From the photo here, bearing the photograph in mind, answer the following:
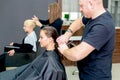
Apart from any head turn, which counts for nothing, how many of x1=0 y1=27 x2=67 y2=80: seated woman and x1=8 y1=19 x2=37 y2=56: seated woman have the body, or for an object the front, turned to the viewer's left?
2

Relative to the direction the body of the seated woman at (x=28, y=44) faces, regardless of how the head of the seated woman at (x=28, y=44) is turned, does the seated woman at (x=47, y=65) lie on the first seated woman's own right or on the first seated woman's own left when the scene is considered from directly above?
on the first seated woman's own left

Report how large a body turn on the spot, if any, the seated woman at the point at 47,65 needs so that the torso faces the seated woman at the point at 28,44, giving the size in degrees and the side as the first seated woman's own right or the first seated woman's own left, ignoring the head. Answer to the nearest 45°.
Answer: approximately 90° to the first seated woman's own right

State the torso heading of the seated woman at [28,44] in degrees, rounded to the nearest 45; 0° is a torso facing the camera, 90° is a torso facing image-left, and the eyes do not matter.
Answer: approximately 90°

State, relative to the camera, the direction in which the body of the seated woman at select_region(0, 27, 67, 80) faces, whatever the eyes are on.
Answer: to the viewer's left

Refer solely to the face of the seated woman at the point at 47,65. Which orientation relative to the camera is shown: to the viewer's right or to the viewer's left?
to the viewer's left

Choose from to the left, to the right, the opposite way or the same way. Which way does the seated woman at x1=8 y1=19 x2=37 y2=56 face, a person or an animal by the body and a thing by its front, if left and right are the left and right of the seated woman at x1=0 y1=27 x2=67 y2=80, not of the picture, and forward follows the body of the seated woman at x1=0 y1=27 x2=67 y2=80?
the same way
